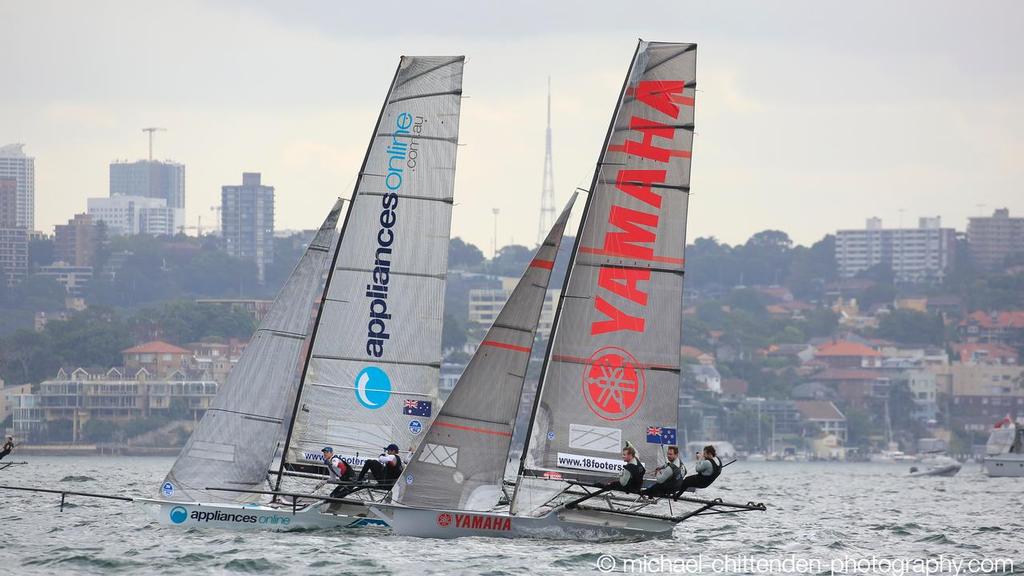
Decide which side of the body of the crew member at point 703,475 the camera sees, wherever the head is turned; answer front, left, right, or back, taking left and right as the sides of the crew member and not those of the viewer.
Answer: left

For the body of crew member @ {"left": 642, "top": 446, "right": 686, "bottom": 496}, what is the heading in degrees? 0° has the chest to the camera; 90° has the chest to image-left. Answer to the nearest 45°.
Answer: approximately 90°

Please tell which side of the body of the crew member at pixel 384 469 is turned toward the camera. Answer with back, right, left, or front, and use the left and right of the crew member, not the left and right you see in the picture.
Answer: left

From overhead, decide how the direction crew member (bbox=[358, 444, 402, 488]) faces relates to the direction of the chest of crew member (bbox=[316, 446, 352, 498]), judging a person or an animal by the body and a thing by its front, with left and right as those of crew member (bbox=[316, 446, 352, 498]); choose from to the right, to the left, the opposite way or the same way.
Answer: the same way

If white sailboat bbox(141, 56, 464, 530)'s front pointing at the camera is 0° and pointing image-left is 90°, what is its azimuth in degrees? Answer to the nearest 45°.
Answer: approximately 90°

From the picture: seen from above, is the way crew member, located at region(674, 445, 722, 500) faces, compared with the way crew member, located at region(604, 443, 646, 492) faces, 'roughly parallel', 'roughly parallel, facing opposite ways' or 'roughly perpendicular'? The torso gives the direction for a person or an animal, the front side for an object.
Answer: roughly parallel

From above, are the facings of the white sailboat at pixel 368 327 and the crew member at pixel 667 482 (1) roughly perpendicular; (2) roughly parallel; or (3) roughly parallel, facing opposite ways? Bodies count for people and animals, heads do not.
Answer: roughly parallel

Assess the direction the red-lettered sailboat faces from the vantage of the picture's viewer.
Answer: facing to the left of the viewer

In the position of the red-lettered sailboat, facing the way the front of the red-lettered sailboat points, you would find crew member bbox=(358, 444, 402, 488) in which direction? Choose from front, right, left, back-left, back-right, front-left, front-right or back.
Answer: front

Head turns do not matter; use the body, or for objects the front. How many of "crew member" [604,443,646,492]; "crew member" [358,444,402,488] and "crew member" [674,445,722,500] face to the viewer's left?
3

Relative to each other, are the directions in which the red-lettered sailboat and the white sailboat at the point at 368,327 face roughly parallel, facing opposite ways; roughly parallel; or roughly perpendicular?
roughly parallel
